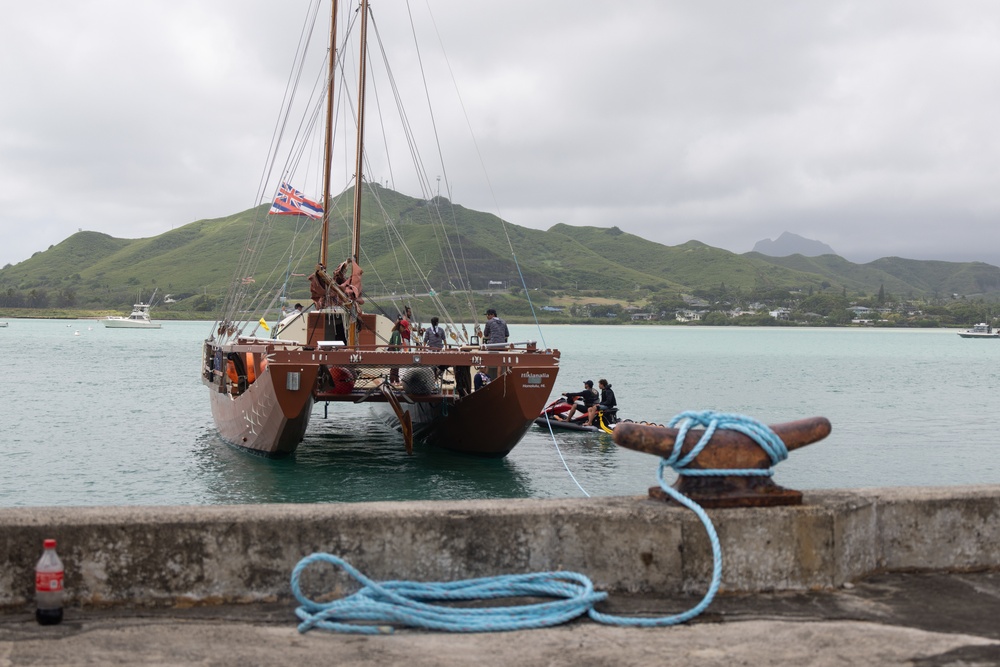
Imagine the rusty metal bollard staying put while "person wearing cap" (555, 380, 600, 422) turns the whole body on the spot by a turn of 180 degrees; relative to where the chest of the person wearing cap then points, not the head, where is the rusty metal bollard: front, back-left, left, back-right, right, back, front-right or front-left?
right

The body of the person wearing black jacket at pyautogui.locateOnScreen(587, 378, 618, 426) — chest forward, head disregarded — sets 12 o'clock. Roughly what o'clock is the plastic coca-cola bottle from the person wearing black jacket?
The plastic coca-cola bottle is roughly at 9 o'clock from the person wearing black jacket.

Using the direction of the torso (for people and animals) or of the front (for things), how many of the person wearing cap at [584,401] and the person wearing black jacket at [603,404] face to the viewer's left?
2

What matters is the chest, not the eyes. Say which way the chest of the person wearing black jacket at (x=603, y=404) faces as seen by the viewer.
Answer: to the viewer's left

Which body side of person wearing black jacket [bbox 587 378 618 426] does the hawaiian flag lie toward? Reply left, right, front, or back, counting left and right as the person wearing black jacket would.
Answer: front

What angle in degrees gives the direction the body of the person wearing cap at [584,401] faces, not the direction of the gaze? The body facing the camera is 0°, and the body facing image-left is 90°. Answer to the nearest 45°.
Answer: approximately 90°

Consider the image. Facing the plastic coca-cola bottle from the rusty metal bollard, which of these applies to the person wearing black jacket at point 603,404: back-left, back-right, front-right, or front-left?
back-right

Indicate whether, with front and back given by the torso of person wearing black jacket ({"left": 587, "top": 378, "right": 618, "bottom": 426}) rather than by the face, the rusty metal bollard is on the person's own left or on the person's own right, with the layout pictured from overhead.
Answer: on the person's own left

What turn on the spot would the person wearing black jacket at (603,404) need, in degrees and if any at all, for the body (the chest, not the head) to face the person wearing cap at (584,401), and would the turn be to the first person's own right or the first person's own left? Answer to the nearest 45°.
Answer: approximately 45° to the first person's own right

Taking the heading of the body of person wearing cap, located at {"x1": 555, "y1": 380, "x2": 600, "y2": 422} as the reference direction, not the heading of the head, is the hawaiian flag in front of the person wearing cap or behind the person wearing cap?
in front

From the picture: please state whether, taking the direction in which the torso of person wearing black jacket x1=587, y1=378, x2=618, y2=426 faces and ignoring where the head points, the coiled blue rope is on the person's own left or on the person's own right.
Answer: on the person's own left

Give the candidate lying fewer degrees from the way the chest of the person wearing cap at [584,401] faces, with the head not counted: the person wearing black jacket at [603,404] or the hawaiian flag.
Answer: the hawaiian flag

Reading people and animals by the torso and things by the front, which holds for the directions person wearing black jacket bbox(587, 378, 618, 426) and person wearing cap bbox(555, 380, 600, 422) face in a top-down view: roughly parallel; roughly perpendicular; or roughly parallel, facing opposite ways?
roughly parallel
